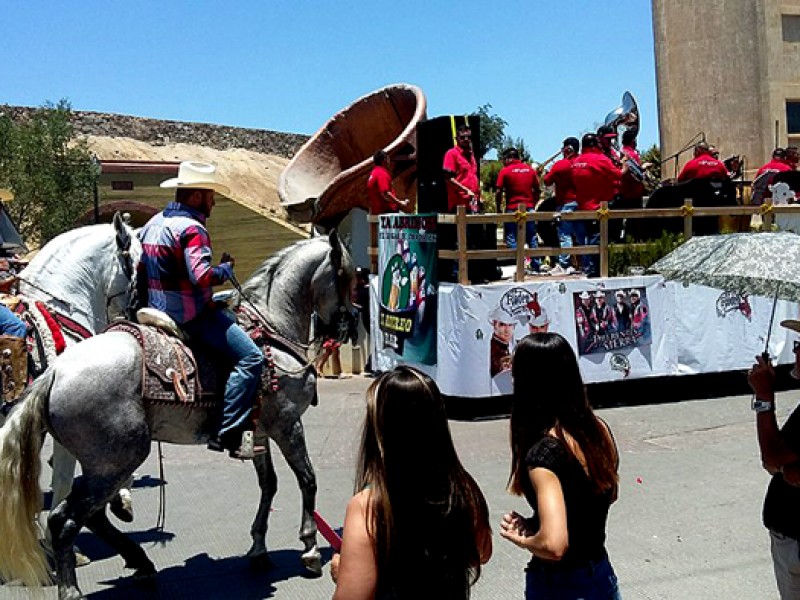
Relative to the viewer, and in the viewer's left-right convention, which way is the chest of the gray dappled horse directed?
facing to the right of the viewer

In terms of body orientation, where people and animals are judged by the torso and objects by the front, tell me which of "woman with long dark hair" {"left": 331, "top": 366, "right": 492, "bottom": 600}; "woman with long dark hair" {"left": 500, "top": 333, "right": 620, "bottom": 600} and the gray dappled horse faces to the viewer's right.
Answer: the gray dappled horse

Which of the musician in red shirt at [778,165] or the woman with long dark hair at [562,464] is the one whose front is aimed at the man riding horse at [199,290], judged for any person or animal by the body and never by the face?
the woman with long dark hair

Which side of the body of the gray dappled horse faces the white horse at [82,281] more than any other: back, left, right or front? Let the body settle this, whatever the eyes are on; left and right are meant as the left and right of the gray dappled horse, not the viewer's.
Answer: left

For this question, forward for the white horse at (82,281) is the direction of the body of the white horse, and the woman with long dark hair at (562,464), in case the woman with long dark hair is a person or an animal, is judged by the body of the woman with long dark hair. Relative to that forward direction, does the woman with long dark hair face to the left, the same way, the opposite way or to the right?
to the left

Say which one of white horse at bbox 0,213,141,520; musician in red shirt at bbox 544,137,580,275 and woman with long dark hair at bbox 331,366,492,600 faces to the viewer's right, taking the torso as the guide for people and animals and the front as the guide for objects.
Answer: the white horse

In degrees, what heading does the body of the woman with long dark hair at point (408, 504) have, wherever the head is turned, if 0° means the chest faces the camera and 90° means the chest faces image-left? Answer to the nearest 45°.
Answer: approximately 180°
